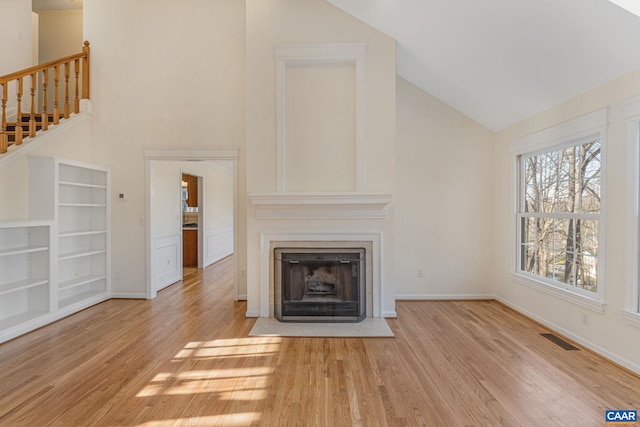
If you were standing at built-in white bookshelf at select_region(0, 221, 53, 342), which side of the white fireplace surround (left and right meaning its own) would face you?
right

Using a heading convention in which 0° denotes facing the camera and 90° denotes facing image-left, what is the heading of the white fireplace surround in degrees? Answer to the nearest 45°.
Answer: approximately 0°

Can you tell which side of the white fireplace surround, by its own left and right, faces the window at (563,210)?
left

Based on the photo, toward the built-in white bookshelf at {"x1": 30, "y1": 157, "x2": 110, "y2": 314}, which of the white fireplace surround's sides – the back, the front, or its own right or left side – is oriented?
right

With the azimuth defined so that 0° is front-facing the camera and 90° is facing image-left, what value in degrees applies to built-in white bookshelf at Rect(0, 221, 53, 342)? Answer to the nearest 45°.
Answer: approximately 315°

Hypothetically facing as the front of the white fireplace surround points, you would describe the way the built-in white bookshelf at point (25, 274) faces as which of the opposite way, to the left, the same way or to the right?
to the left
